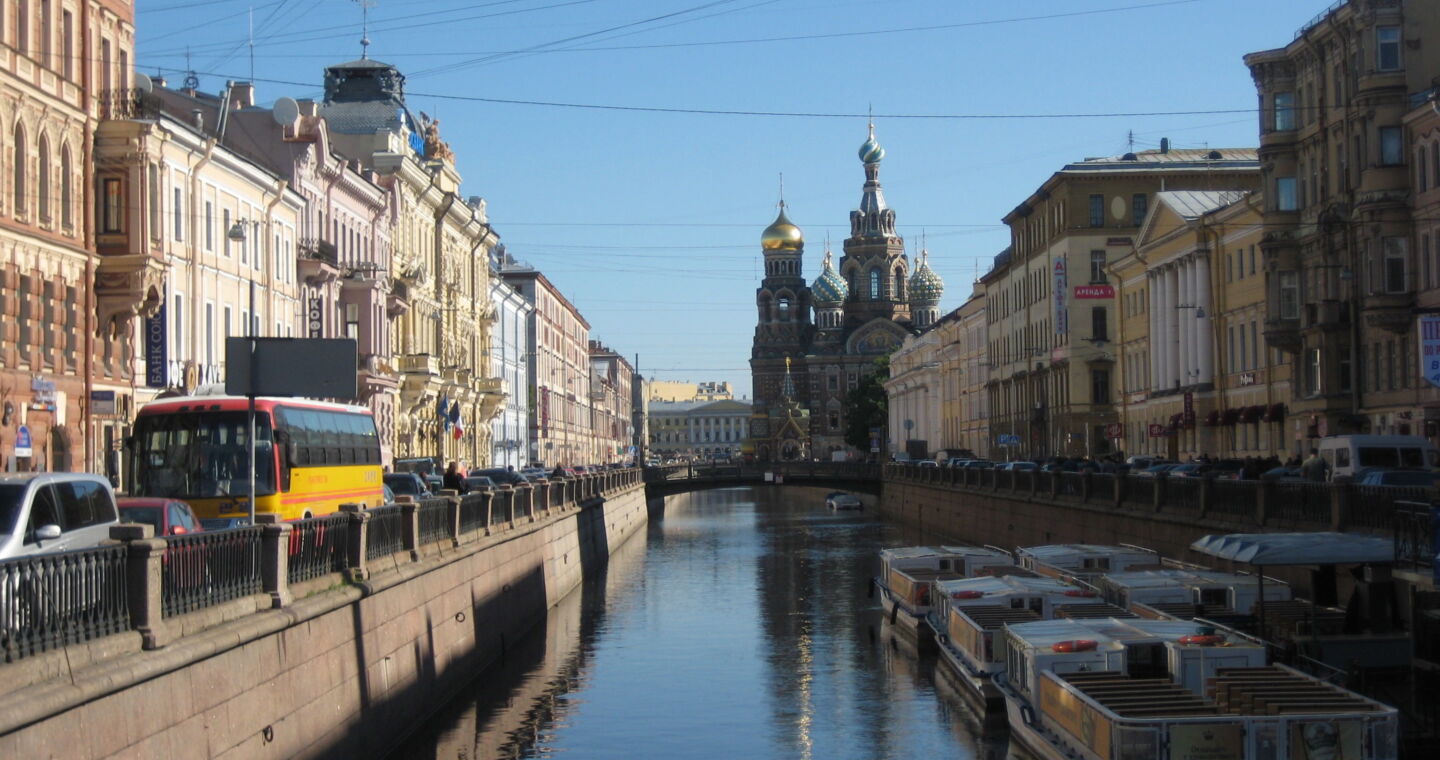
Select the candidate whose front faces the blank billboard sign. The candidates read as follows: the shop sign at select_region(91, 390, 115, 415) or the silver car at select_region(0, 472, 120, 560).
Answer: the shop sign

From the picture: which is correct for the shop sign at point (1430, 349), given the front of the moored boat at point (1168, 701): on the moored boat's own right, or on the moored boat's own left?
on the moored boat's own right

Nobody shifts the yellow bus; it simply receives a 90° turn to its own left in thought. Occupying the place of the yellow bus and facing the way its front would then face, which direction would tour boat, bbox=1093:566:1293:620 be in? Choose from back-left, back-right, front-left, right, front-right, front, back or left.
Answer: front

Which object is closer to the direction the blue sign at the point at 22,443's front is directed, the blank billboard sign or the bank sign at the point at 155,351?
the blank billboard sign

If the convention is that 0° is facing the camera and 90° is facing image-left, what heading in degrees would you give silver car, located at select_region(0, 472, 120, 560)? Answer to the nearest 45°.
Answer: approximately 45°

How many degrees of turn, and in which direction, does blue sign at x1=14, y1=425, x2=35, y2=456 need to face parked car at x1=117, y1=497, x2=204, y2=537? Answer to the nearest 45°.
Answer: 0° — it already faces it

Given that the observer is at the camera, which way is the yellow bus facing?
facing the viewer

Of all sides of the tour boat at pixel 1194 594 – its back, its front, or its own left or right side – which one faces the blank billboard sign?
left

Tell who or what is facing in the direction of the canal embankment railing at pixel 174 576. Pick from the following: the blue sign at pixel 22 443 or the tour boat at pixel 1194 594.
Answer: the blue sign

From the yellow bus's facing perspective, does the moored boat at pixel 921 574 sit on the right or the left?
on its left

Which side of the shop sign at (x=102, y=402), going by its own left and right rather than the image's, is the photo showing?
front

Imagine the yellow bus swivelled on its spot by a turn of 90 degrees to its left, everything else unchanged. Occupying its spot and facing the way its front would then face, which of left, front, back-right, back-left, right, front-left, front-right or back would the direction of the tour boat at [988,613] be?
front
